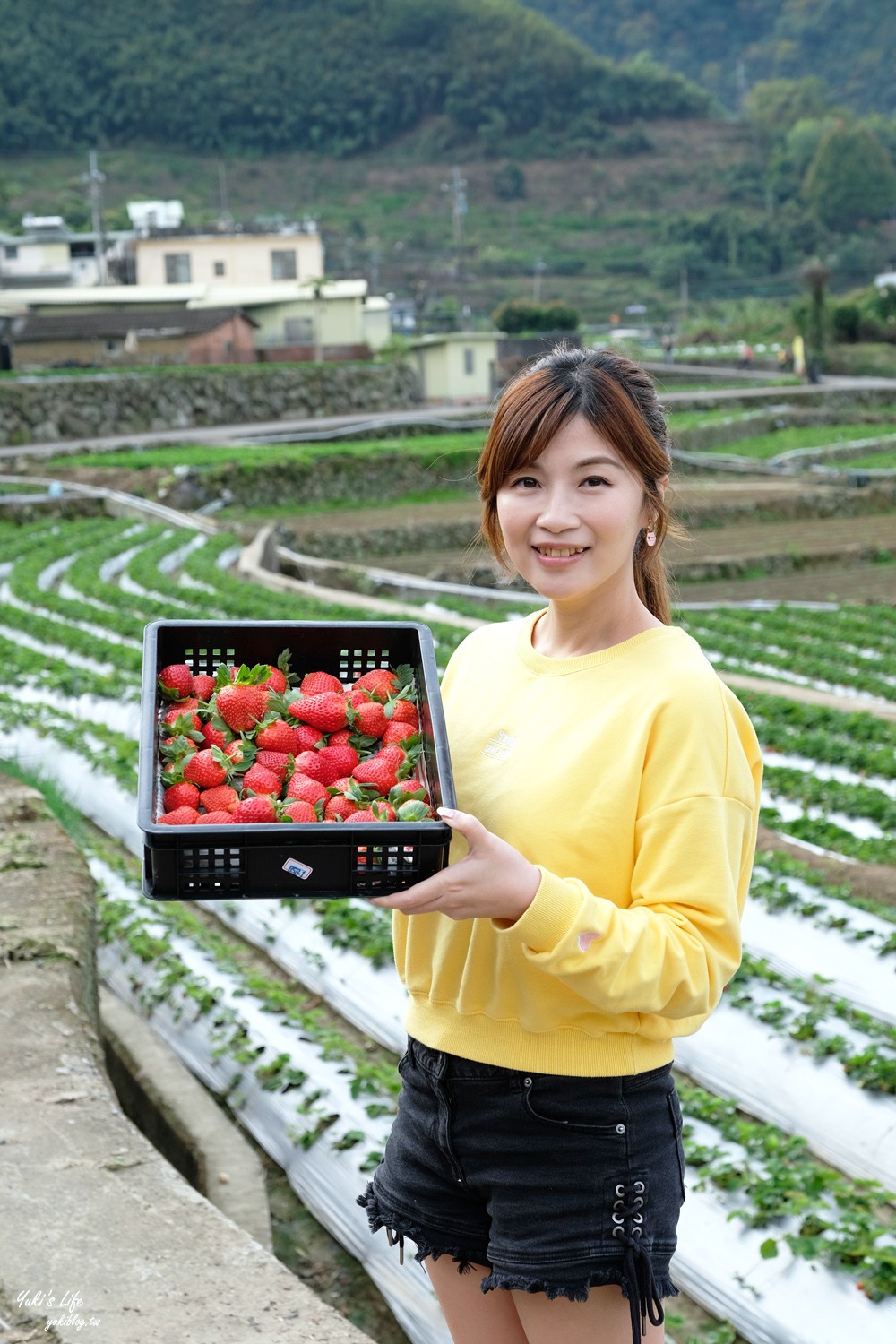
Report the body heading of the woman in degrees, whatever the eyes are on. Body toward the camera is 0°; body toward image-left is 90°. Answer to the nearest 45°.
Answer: approximately 45°

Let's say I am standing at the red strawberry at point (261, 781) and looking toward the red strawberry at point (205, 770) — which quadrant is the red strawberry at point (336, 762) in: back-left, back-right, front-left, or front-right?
back-right

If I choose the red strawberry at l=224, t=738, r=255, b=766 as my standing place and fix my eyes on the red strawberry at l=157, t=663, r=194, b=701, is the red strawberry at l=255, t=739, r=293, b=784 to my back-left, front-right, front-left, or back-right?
back-right

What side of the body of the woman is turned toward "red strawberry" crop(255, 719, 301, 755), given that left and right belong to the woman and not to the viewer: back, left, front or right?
right

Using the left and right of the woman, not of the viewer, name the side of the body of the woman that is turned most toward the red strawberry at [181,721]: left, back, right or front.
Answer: right
